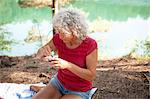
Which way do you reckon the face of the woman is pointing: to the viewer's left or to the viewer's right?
to the viewer's left

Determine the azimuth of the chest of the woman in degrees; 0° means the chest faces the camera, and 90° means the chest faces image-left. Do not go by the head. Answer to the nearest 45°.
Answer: approximately 45°
